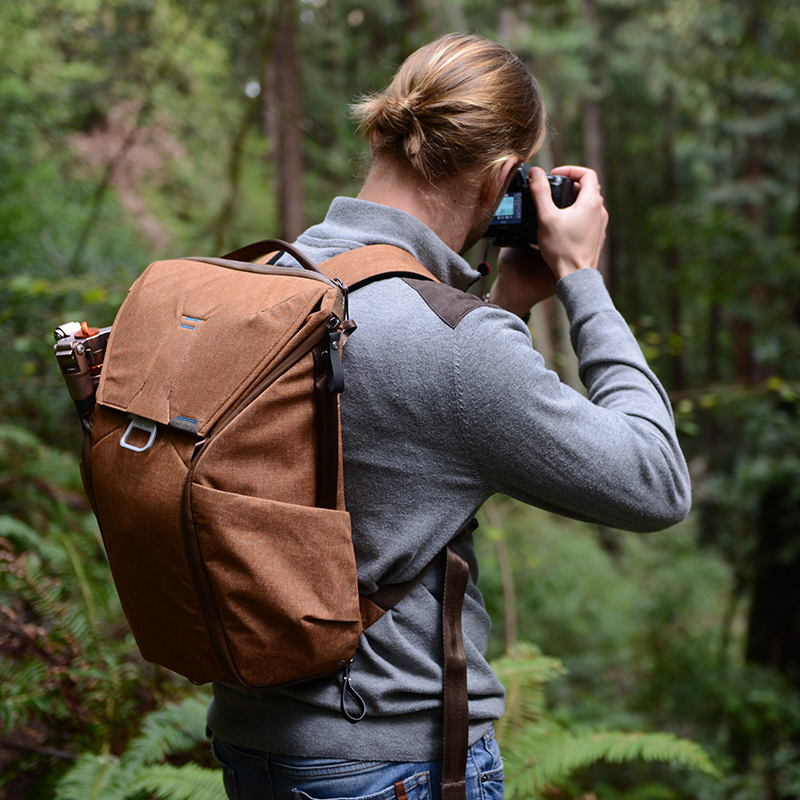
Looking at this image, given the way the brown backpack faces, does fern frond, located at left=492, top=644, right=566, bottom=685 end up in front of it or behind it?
behind

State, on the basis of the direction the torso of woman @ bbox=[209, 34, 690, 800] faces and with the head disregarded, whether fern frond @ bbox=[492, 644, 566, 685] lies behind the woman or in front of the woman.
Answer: in front

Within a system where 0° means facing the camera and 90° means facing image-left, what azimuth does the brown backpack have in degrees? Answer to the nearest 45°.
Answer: approximately 45°

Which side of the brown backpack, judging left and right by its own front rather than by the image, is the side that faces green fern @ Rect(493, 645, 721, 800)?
back

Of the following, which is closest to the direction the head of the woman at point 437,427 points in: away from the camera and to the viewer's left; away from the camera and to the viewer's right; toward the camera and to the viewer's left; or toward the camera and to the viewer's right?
away from the camera and to the viewer's right

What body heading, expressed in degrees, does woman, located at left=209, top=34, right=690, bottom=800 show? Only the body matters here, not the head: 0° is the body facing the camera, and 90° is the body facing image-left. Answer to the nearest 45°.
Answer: approximately 225°

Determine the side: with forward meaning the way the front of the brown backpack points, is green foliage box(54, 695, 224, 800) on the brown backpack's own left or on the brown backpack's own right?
on the brown backpack's own right

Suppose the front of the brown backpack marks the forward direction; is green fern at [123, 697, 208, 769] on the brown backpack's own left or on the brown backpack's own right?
on the brown backpack's own right
